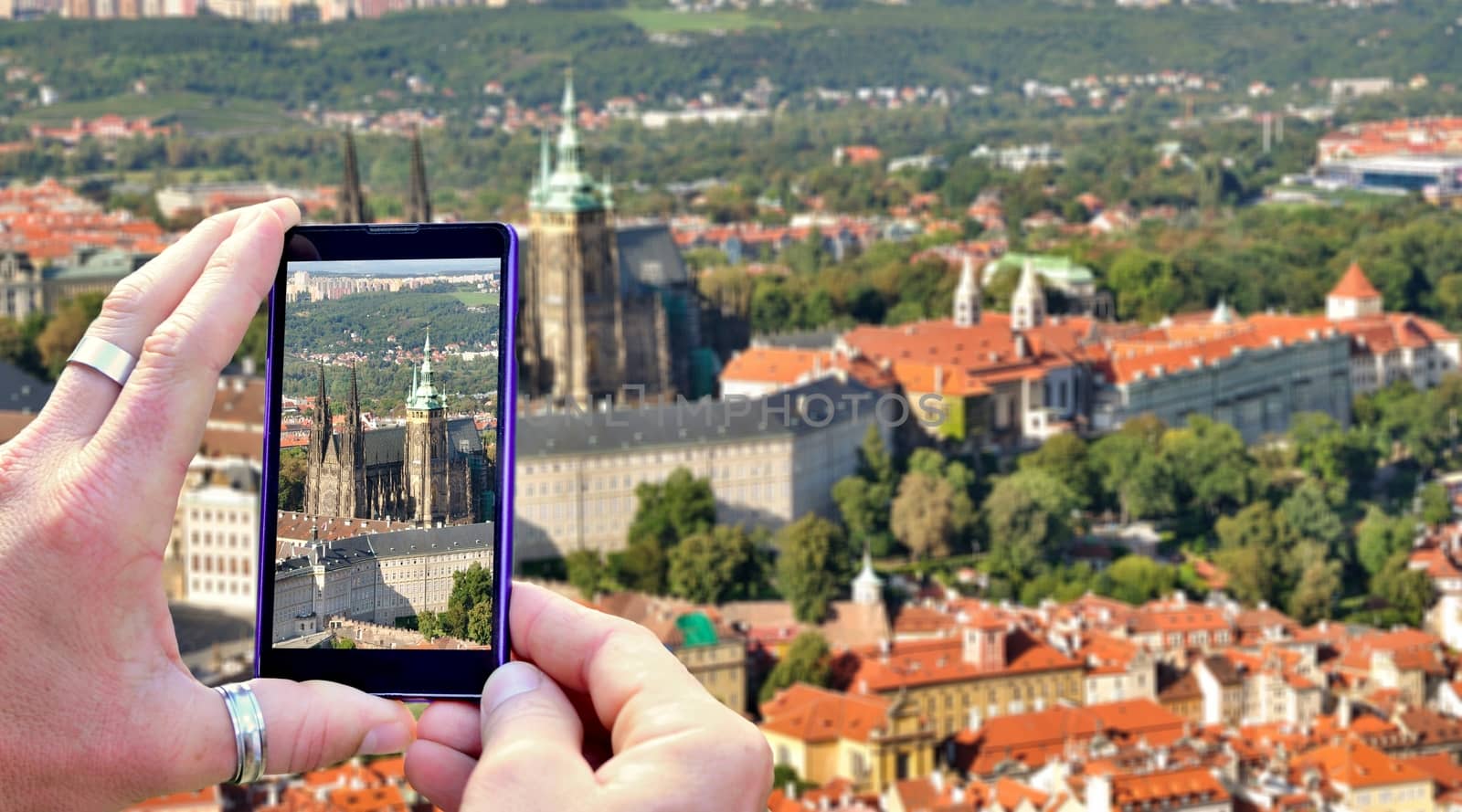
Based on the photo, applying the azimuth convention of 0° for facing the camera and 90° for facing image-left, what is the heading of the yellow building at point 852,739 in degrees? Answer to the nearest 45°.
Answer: approximately 315°

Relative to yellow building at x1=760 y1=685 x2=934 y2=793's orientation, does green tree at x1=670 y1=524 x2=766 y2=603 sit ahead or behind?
behind

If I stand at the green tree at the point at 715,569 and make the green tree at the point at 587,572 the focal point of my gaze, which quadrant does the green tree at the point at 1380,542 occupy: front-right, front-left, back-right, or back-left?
back-right

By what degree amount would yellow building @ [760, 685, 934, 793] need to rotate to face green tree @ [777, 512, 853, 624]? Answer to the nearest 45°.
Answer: approximately 135° to its left

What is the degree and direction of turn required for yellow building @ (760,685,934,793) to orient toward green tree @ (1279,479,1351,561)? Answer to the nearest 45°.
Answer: approximately 90° to its left

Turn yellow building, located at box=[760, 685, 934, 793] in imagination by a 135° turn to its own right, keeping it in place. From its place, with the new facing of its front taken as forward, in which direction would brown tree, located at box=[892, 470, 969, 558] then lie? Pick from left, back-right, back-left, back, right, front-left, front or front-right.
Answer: right

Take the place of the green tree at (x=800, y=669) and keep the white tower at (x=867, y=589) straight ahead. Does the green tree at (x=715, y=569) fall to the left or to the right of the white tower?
left

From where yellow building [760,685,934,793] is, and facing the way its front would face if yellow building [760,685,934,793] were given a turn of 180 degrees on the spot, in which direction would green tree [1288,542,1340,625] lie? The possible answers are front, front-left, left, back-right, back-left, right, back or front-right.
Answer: right

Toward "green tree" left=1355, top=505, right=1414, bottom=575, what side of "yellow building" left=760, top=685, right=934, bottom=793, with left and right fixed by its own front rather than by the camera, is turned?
left

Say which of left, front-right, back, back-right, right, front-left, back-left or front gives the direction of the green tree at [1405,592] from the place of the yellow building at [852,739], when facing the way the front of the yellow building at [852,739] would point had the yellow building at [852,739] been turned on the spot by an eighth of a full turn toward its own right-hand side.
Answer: back-left

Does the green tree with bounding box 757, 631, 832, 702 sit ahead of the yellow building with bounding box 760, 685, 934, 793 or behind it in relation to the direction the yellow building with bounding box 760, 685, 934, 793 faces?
behind

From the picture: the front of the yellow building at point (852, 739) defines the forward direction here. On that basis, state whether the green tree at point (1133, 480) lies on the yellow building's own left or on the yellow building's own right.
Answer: on the yellow building's own left

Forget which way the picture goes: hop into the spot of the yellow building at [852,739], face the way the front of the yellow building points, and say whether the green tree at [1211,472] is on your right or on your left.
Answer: on your left

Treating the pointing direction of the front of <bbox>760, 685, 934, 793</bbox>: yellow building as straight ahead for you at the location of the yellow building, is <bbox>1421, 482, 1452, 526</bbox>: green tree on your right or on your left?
on your left
